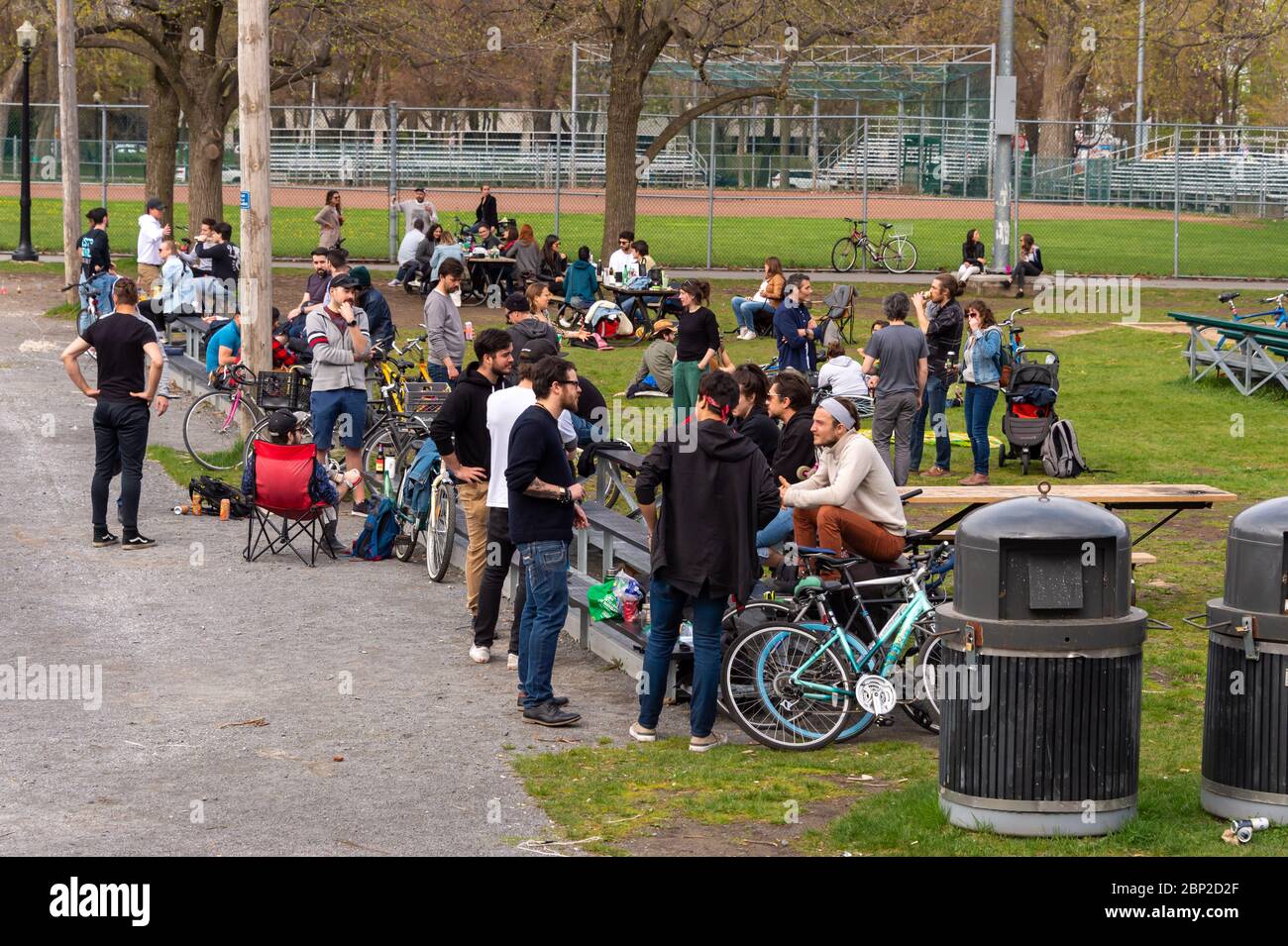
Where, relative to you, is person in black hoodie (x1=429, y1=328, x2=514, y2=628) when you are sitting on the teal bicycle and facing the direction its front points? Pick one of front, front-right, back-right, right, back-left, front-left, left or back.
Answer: back-left

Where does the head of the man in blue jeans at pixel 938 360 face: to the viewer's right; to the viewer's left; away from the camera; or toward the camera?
to the viewer's left

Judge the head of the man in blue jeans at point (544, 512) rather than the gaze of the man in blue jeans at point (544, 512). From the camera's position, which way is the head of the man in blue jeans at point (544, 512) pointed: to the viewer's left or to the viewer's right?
to the viewer's right

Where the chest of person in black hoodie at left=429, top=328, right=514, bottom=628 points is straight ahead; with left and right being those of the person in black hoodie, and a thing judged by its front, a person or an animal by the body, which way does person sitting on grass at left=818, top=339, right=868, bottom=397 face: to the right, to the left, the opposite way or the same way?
to the left

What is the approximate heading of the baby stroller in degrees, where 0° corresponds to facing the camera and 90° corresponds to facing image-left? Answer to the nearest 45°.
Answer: approximately 0°

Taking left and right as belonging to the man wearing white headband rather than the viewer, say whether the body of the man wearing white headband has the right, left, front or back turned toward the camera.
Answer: left

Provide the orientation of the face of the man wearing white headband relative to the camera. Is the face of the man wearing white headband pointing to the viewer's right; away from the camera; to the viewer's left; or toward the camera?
to the viewer's left

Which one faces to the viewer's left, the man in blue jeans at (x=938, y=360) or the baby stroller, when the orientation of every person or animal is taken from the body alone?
the man in blue jeans

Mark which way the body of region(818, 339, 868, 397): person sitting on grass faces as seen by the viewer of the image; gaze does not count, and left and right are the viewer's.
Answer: facing away from the viewer

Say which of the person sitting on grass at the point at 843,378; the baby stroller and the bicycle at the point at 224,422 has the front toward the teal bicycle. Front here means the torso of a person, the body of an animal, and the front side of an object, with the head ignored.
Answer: the baby stroller

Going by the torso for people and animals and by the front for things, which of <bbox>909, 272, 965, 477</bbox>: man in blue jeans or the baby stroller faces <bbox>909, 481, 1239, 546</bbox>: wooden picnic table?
the baby stroller
